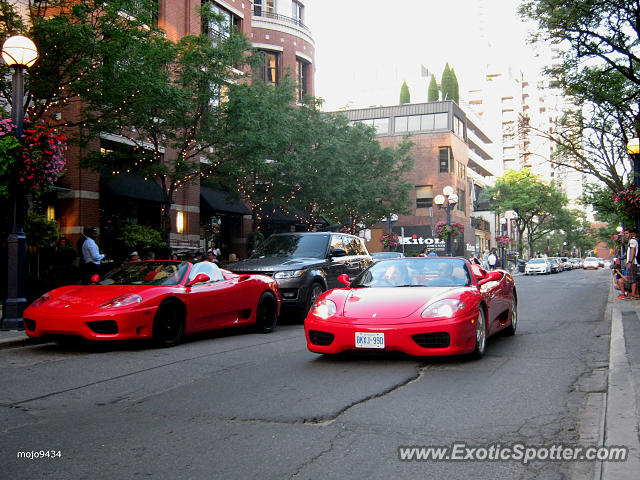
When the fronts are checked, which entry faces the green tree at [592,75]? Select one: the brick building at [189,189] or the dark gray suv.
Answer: the brick building

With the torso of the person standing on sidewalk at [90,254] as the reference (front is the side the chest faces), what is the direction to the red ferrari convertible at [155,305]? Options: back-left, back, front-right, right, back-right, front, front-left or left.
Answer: right

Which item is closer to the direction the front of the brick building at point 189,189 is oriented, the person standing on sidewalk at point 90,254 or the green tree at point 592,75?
the green tree

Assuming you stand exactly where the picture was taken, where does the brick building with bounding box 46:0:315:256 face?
facing the viewer and to the right of the viewer

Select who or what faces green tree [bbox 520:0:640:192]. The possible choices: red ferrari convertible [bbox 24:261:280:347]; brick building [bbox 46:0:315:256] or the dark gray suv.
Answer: the brick building

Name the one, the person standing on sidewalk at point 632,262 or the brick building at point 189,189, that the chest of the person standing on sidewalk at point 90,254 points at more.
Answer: the person standing on sidewalk

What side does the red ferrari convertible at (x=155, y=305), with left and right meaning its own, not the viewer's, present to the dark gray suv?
back

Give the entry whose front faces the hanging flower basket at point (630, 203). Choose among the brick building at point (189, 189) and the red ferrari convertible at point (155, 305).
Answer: the brick building

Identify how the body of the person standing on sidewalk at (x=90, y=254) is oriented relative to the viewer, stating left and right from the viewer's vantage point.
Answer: facing to the right of the viewer

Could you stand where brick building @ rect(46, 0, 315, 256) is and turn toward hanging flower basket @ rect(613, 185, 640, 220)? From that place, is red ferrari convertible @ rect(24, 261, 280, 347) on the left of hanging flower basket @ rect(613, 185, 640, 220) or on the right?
right

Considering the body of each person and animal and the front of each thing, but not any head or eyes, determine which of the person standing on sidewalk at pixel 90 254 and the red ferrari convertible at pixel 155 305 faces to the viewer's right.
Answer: the person standing on sidewalk

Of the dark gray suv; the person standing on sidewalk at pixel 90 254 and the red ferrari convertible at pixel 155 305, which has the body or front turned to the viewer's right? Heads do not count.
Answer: the person standing on sidewalk

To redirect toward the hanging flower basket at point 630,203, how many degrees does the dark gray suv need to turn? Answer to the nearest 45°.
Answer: approximately 135° to its left

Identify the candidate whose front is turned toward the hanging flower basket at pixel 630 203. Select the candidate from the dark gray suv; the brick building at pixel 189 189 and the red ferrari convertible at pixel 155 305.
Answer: the brick building
